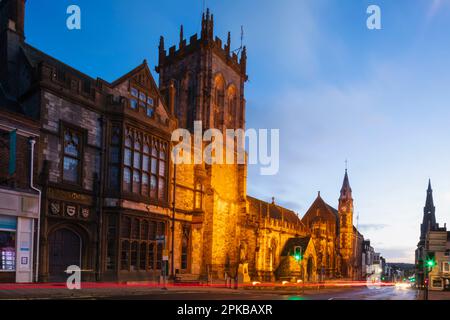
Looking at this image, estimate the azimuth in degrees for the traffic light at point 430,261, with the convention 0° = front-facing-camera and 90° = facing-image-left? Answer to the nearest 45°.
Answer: approximately 0°

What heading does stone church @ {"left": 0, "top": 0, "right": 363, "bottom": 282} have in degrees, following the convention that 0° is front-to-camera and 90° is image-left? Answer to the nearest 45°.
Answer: approximately 315°

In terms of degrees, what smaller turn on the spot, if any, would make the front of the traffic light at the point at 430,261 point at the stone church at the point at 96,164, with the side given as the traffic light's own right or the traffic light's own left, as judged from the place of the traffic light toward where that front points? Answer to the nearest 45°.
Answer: approximately 90° to the traffic light's own right
